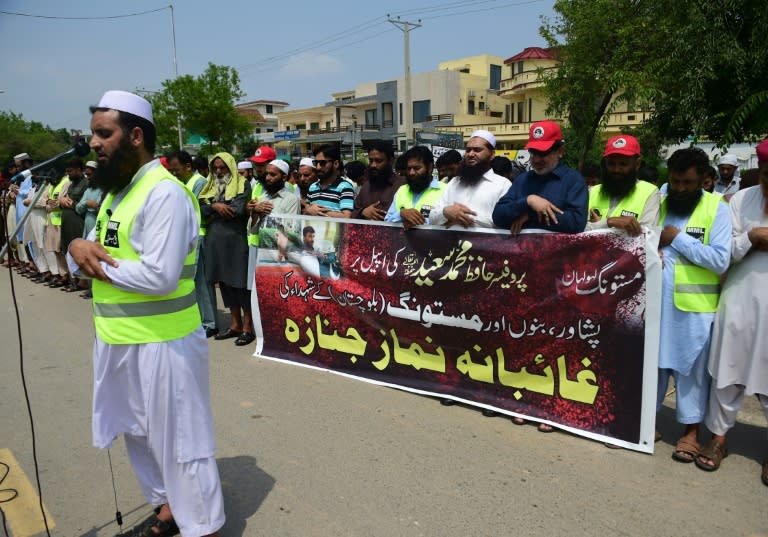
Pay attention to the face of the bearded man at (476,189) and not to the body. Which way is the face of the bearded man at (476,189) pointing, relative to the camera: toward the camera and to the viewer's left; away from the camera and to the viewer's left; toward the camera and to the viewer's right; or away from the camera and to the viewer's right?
toward the camera and to the viewer's left

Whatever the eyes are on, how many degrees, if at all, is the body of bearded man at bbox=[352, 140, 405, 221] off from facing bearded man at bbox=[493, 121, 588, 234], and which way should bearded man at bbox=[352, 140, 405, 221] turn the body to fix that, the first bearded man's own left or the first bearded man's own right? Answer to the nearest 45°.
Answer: approximately 90° to the first bearded man's own left

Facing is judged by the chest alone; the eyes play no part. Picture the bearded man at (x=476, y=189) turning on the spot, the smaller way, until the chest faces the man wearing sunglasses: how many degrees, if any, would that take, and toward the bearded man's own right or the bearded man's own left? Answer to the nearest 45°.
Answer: approximately 90° to the bearded man's own right

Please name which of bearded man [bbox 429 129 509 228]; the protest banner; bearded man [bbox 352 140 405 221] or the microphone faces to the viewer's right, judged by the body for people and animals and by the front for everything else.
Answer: the microphone

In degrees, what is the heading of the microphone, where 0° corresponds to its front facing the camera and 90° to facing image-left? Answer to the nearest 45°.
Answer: approximately 270°

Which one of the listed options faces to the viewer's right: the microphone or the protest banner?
the microphone

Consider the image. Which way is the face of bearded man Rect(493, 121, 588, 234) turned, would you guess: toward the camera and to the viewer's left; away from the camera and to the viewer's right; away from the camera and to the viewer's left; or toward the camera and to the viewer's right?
toward the camera and to the viewer's left

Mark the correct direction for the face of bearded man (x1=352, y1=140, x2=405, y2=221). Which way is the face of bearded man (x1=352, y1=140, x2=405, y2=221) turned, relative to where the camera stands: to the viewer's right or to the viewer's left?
to the viewer's left

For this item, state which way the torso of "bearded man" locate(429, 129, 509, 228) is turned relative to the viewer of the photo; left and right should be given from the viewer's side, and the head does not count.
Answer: facing the viewer and to the left of the viewer

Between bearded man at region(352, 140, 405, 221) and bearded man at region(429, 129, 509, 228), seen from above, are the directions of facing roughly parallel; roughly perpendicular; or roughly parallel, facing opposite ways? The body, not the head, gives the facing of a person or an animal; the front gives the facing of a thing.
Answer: roughly parallel

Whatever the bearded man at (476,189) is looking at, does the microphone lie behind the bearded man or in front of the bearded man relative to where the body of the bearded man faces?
in front

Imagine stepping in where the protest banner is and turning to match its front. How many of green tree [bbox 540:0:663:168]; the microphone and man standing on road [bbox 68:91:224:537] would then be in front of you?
2
